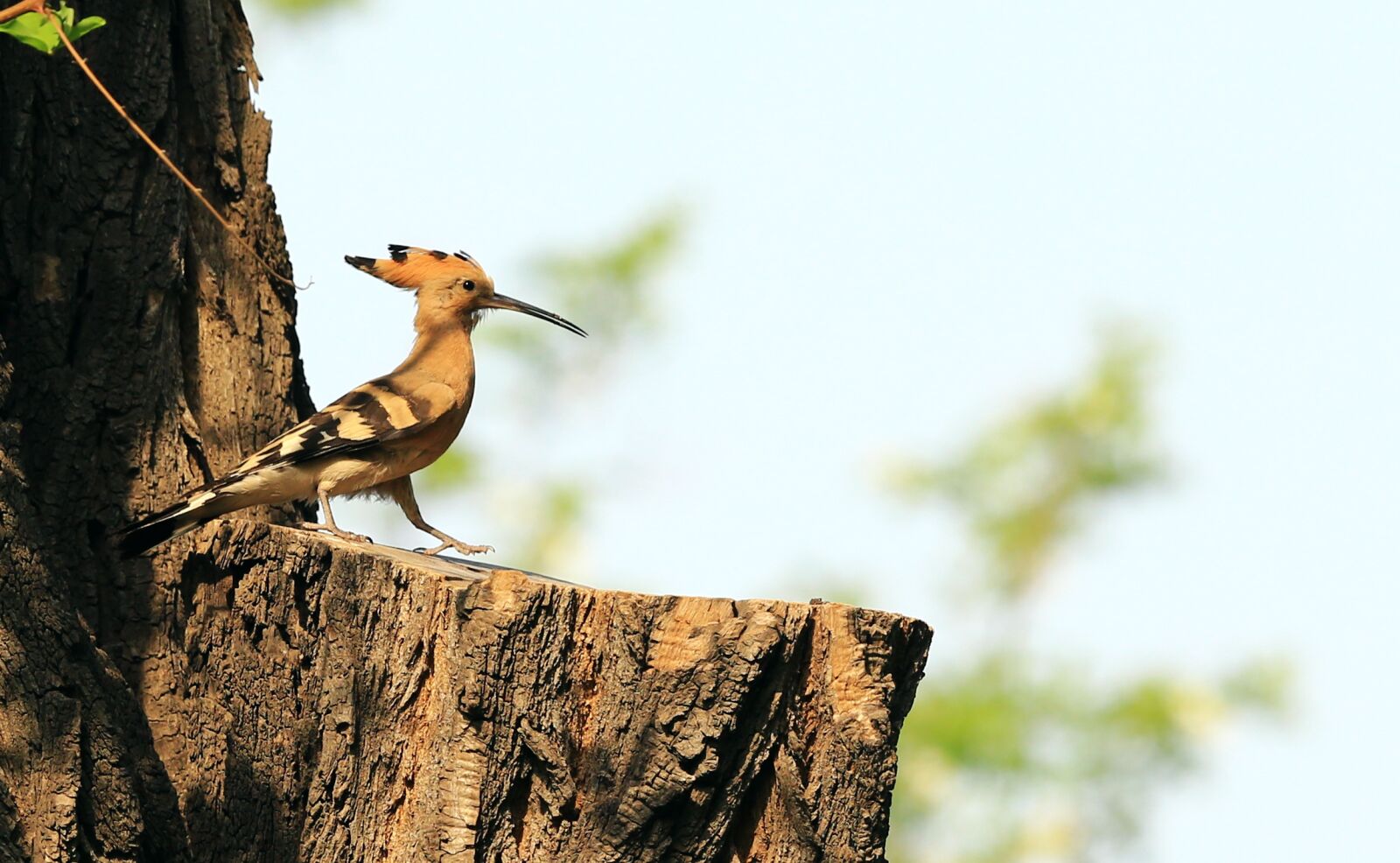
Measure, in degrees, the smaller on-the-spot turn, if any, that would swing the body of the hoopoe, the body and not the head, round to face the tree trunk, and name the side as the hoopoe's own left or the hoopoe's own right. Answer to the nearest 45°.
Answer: approximately 135° to the hoopoe's own right

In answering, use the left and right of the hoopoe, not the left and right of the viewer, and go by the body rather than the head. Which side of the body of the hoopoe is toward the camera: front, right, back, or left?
right
